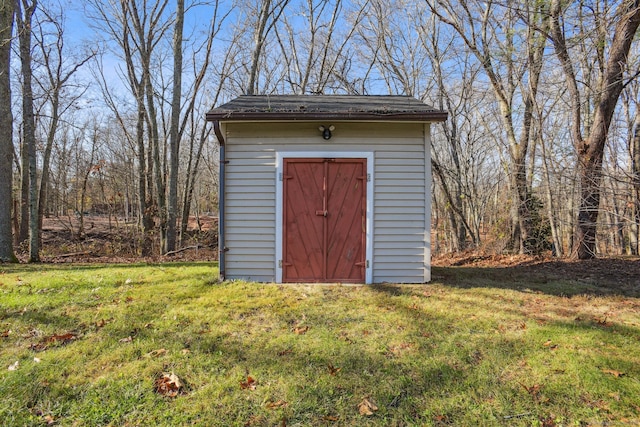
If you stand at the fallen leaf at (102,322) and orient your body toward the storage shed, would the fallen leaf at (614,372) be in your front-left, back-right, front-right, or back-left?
front-right

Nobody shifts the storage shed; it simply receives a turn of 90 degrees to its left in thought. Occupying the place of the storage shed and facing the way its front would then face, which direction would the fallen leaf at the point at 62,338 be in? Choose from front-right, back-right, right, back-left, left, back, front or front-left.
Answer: back-right

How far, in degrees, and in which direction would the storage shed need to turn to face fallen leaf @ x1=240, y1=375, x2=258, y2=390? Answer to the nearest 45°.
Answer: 0° — it already faces it

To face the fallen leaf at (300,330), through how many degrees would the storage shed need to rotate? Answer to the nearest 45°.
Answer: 0° — it already faces it

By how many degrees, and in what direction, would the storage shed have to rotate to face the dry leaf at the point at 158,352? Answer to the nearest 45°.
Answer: approximately 45° to its right

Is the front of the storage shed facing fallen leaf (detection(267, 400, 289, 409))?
yes

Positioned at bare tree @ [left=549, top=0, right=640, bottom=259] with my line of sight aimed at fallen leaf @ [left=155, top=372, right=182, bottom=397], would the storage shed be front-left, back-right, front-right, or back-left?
front-right

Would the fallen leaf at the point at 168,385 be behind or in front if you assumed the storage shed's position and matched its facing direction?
in front

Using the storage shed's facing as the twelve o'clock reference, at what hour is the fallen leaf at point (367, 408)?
The fallen leaf is roughly at 12 o'clock from the storage shed.

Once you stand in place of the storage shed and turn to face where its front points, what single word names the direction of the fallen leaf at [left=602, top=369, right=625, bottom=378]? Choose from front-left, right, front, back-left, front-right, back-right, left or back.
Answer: front-left

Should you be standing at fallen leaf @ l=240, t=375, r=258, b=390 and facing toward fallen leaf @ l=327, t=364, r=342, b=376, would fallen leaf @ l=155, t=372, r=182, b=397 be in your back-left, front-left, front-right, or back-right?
back-left

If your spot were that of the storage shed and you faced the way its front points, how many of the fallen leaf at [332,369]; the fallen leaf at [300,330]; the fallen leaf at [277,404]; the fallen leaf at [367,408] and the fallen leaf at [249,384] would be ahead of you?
5

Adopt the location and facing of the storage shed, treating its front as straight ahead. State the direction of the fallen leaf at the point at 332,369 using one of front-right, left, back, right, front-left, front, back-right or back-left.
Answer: front

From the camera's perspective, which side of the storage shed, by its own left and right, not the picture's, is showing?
front

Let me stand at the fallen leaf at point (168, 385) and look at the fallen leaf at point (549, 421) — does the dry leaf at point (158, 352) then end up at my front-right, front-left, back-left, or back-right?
back-left
